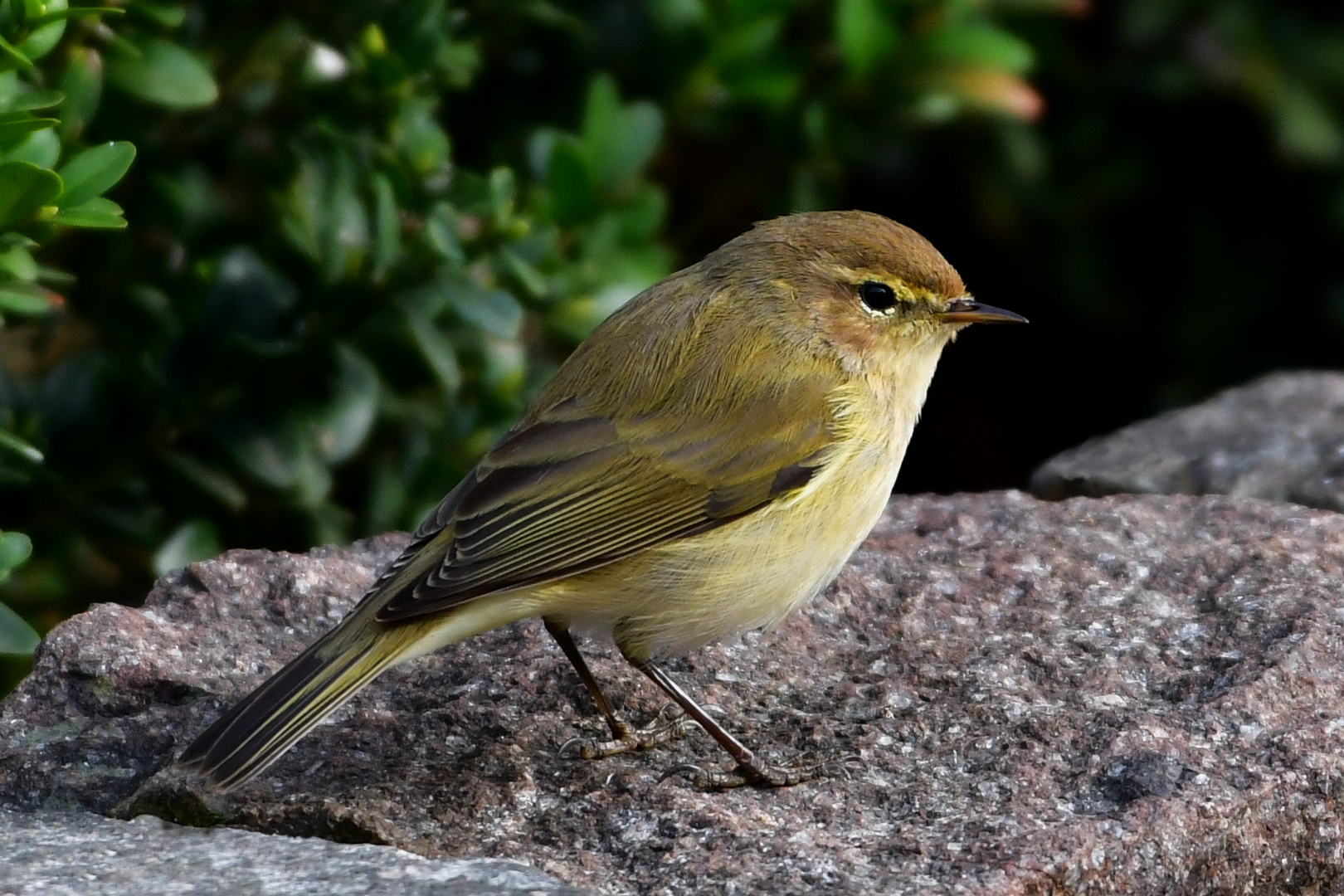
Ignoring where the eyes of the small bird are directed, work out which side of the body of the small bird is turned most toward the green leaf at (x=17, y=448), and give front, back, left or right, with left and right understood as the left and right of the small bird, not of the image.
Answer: back

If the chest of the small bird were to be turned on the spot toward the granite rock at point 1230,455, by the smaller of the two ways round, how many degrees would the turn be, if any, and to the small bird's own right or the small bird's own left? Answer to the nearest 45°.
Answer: approximately 45° to the small bird's own left

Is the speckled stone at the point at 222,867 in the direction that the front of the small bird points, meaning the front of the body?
no

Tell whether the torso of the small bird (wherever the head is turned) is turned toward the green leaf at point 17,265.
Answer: no

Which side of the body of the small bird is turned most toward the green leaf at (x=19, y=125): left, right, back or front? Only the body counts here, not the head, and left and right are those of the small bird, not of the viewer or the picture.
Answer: back

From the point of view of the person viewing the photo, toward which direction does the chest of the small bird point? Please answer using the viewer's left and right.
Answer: facing to the right of the viewer

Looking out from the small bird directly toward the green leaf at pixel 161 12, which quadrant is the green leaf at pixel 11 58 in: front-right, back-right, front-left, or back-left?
front-left

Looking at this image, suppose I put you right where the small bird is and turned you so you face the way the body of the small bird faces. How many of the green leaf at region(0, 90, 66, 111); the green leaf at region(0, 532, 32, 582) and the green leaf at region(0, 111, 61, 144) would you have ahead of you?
0

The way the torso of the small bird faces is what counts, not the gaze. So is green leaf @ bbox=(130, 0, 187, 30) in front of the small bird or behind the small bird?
behind

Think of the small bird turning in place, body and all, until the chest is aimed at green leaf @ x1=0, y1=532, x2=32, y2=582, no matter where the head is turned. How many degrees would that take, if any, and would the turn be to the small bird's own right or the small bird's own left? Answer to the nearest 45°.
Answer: approximately 180°

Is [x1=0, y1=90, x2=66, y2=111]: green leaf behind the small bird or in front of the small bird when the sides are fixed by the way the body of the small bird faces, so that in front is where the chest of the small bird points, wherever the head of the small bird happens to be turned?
behind

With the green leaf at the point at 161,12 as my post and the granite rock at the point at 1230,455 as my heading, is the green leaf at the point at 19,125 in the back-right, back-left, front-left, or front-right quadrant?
back-right

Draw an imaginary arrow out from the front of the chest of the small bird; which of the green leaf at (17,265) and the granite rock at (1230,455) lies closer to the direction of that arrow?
the granite rock

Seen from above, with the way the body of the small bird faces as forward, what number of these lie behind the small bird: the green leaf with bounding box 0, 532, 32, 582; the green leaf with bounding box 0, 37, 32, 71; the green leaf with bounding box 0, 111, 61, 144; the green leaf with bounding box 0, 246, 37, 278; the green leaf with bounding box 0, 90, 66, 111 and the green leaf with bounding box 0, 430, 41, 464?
6

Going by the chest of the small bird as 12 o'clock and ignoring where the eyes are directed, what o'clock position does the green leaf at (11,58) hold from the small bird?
The green leaf is roughly at 6 o'clock from the small bird.

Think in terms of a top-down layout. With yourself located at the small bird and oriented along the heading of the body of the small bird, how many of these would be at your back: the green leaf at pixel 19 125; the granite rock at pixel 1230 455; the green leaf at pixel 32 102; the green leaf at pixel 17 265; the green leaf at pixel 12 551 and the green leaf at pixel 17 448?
5
